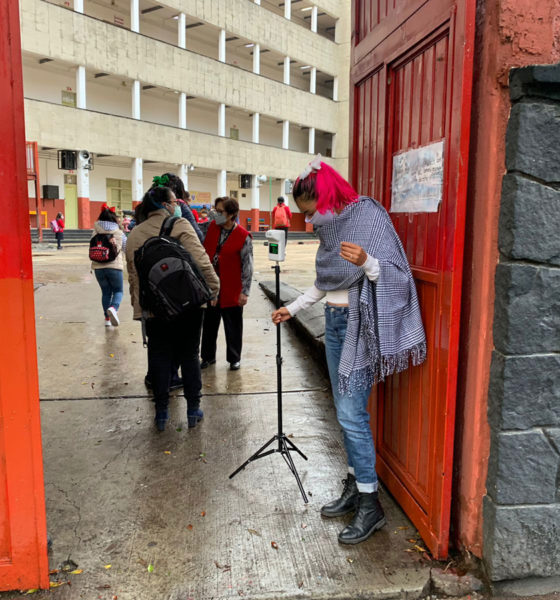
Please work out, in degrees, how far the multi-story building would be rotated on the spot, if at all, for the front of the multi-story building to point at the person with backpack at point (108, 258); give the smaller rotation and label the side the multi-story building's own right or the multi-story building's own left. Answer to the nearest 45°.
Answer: approximately 45° to the multi-story building's own right

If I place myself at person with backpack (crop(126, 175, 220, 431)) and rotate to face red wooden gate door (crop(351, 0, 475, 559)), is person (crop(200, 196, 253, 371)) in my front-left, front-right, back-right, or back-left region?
back-left

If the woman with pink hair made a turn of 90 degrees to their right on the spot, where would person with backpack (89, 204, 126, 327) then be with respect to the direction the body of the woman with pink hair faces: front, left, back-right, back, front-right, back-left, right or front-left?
front

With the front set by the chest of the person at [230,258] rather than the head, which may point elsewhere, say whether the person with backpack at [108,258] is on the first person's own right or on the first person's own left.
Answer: on the first person's own right

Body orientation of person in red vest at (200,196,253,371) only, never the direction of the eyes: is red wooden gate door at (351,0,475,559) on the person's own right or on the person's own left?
on the person's own left

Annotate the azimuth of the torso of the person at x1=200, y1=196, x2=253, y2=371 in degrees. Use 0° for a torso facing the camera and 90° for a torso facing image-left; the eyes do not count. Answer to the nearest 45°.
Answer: approximately 45°

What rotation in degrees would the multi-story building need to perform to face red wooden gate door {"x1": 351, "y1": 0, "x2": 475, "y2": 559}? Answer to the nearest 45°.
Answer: approximately 45° to its right

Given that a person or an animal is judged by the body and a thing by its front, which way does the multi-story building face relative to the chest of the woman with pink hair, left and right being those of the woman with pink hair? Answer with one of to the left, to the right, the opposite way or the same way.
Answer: to the left
